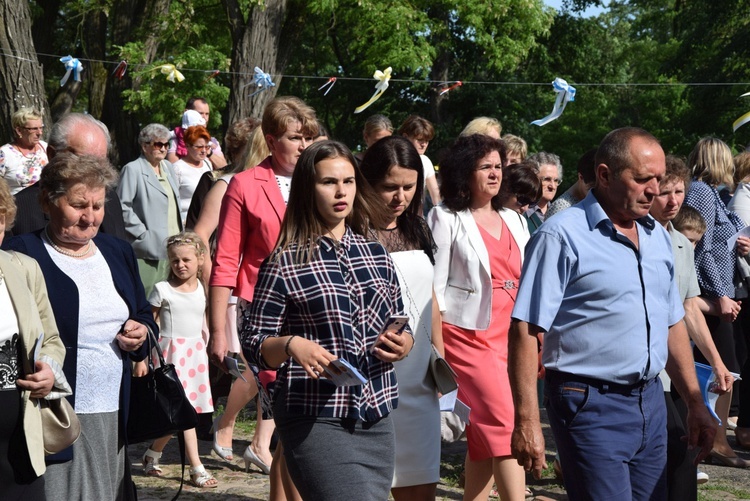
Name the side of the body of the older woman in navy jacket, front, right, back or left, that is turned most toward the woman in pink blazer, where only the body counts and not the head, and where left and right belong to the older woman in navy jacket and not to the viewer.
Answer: left

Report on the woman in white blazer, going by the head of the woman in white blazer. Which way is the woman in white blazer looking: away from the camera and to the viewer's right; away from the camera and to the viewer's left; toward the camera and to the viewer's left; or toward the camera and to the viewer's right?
toward the camera and to the viewer's right

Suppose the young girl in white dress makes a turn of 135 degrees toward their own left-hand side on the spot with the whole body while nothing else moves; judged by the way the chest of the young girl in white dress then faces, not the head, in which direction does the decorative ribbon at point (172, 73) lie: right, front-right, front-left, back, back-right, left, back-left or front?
front

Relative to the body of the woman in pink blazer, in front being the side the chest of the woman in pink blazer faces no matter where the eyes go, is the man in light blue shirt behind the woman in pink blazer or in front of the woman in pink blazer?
in front

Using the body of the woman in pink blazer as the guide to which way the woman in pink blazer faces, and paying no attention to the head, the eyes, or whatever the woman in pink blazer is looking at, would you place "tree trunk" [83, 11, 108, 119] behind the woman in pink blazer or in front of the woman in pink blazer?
behind
